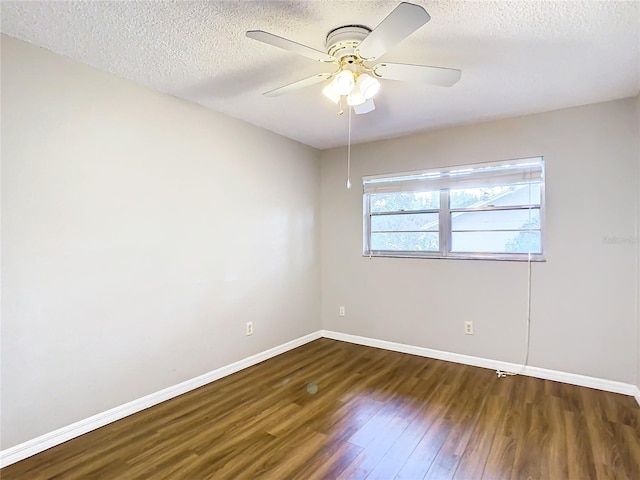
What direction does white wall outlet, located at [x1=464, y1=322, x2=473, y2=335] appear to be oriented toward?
toward the camera

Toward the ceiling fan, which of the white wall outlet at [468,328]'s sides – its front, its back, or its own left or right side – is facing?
front
